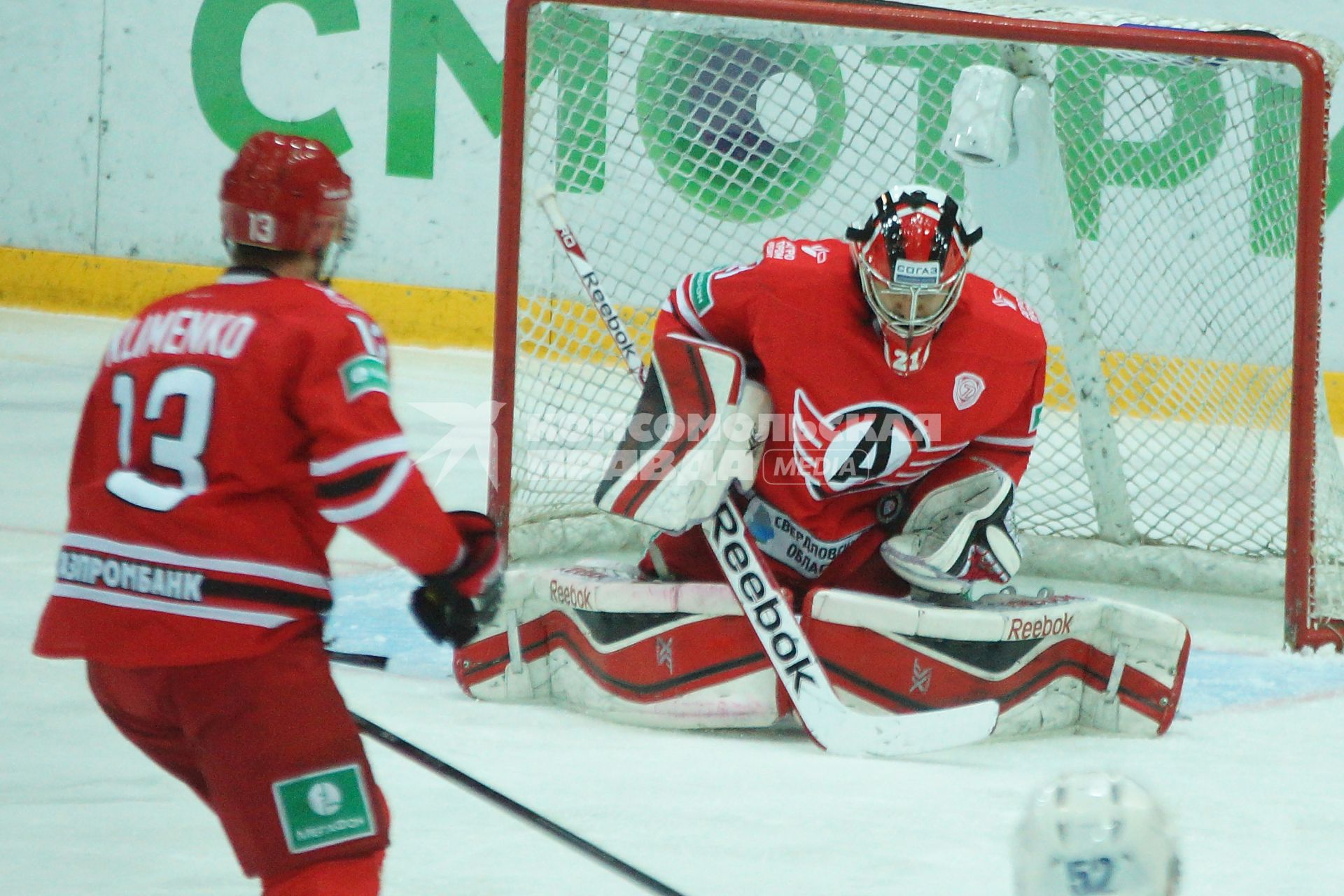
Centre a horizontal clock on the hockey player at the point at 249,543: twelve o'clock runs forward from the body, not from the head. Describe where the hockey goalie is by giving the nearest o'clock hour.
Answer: The hockey goalie is roughly at 12 o'clock from the hockey player.

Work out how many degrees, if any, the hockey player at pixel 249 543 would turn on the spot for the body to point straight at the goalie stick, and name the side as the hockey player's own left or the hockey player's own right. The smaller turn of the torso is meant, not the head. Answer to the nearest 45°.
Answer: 0° — they already face it

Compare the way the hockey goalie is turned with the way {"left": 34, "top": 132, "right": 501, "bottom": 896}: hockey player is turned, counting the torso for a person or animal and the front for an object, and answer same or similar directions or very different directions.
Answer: very different directions

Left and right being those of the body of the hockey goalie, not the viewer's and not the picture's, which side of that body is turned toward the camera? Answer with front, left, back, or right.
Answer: front

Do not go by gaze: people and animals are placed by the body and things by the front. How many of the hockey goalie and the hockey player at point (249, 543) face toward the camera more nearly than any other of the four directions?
1

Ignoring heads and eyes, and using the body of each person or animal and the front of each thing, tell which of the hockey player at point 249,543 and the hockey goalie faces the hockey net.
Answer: the hockey player

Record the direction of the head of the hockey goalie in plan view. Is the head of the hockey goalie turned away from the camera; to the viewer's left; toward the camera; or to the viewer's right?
toward the camera

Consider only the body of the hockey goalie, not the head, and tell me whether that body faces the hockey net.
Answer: no

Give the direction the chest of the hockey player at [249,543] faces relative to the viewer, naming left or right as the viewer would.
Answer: facing away from the viewer and to the right of the viewer

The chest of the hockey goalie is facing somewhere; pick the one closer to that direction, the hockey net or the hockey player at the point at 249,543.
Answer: the hockey player

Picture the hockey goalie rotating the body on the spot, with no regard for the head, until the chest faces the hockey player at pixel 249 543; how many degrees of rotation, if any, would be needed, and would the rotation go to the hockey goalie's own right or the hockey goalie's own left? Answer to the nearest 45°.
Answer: approximately 45° to the hockey goalie's own right

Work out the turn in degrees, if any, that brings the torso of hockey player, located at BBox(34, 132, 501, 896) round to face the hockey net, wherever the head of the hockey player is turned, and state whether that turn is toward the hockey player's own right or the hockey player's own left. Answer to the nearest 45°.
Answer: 0° — they already face it

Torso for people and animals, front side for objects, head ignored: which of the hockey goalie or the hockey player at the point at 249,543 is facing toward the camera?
the hockey goalie
